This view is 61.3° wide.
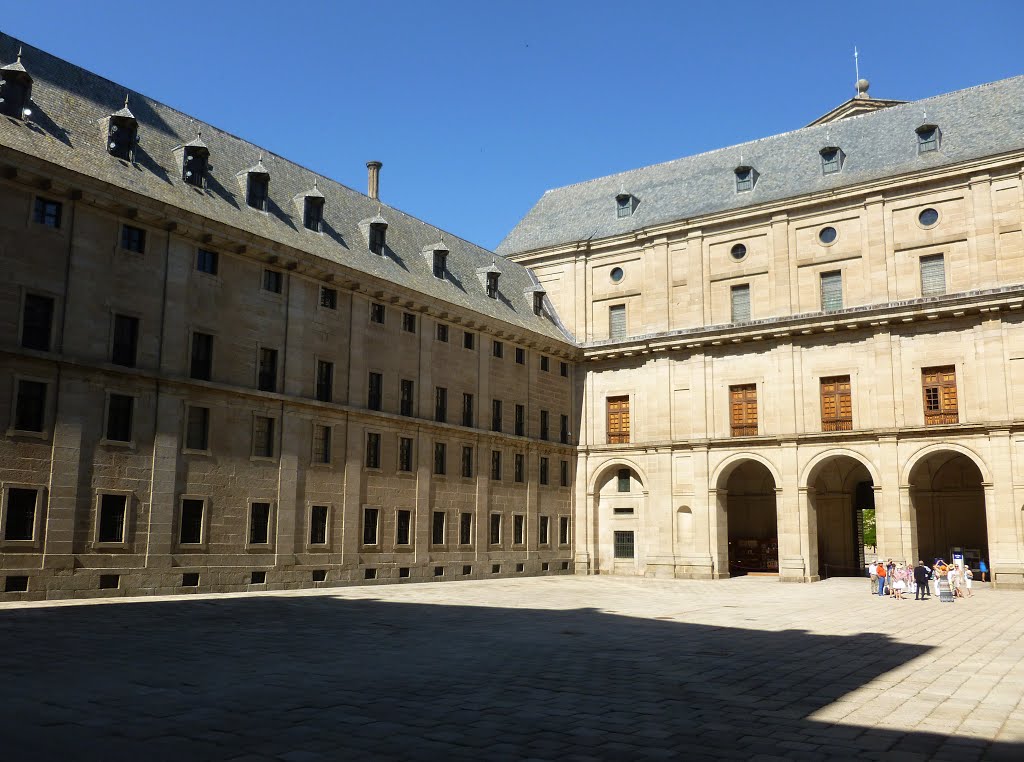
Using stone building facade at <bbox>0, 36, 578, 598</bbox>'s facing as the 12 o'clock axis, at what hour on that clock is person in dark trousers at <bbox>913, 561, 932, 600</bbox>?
The person in dark trousers is roughly at 11 o'clock from the stone building facade.

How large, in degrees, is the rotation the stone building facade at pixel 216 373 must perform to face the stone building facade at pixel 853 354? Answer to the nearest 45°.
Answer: approximately 45° to its left

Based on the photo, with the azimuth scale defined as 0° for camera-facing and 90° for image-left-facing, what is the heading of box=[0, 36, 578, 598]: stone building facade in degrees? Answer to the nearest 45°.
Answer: approximately 315°
